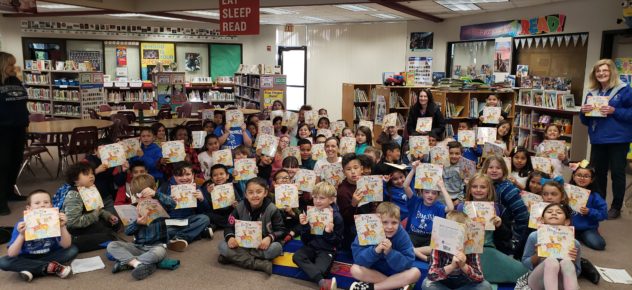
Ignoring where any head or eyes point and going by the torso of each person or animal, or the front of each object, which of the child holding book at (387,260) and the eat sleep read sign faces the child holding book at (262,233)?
the eat sleep read sign

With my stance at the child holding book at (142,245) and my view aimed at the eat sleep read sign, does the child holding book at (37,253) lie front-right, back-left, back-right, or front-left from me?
back-left

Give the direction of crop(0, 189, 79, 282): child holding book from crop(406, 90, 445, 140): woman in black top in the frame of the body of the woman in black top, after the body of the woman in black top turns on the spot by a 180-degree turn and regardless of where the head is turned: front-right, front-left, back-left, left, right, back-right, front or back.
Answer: back-left

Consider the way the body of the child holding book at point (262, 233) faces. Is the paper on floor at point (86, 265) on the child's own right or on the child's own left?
on the child's own right

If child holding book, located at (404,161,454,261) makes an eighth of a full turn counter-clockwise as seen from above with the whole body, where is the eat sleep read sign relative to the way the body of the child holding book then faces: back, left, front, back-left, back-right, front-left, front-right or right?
back

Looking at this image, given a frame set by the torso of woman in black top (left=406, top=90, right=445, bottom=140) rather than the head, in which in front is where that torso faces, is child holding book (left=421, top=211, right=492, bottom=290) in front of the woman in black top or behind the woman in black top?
in front

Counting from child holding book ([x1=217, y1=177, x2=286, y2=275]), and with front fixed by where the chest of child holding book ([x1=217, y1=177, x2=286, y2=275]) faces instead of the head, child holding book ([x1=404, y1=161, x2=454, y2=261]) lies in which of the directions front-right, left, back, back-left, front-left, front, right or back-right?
left

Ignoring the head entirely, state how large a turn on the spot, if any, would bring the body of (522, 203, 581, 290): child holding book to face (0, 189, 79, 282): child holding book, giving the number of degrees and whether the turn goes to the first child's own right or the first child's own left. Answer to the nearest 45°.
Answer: approximately 90° to the first child's own right

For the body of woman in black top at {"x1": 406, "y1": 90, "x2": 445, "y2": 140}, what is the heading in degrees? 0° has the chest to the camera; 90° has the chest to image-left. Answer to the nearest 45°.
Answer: approximately 0°

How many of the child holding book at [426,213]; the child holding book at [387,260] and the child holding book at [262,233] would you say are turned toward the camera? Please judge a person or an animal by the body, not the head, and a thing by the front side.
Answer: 3

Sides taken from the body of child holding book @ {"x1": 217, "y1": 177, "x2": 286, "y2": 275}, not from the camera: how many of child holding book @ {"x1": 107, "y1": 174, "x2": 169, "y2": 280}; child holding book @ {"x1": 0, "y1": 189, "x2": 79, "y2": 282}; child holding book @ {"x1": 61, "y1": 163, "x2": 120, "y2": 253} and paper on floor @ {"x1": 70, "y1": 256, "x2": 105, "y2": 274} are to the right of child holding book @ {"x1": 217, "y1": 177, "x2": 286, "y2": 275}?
4
